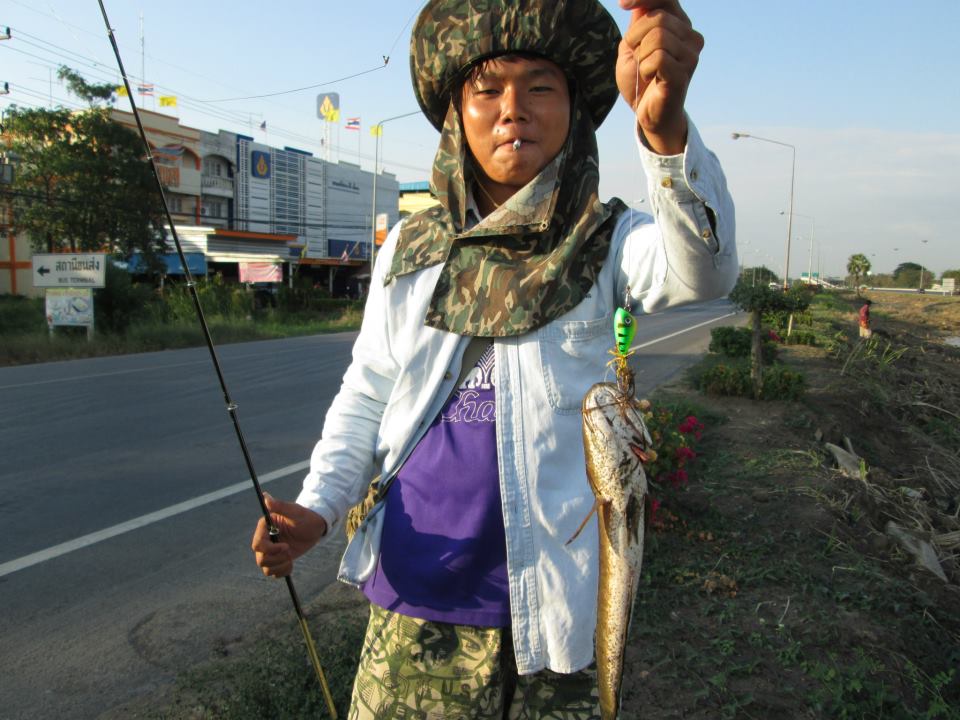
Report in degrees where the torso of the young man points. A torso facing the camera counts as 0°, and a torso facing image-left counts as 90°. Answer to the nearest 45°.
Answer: approximately 0°

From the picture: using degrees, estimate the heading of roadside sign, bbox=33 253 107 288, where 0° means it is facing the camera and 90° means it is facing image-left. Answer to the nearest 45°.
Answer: approximately 0°

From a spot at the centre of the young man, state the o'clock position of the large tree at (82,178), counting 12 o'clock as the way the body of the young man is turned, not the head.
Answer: The large tree is roughly at 5 o'clock from the young man.

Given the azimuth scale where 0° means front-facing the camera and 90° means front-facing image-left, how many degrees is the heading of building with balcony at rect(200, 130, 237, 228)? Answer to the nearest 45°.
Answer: approximately 315°

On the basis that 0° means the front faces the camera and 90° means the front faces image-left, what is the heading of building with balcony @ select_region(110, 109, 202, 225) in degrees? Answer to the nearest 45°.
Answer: approximately 315°

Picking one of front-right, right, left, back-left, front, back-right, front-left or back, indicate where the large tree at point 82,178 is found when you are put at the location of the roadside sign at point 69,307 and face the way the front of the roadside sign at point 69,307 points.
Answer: back

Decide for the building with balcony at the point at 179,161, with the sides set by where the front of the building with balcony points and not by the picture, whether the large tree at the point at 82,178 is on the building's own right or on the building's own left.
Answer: on the building's own right

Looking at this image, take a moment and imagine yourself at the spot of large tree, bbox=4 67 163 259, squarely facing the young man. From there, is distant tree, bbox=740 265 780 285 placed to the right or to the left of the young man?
left
